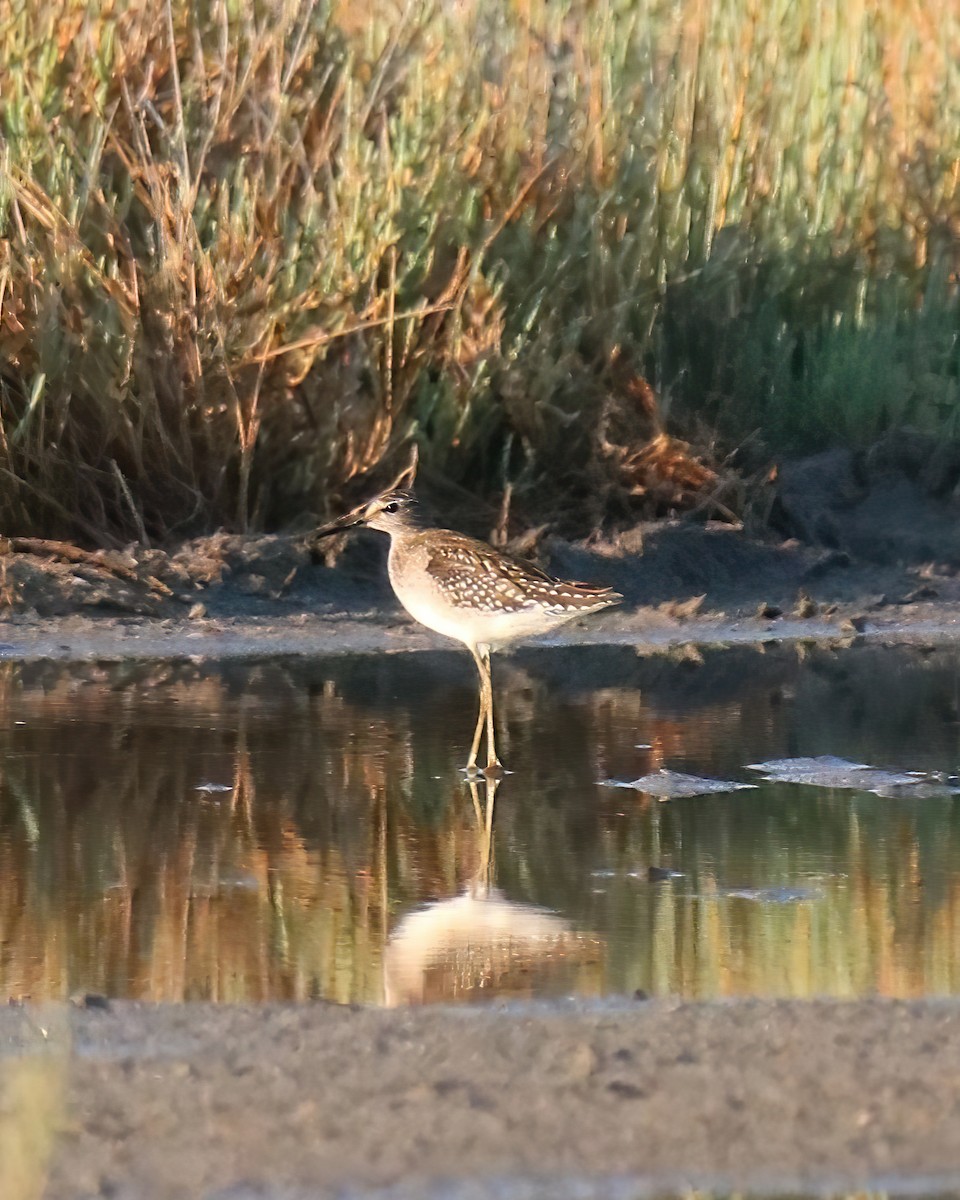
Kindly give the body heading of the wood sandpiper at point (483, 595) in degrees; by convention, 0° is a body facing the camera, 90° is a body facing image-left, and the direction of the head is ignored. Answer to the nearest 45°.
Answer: approximately 90°
